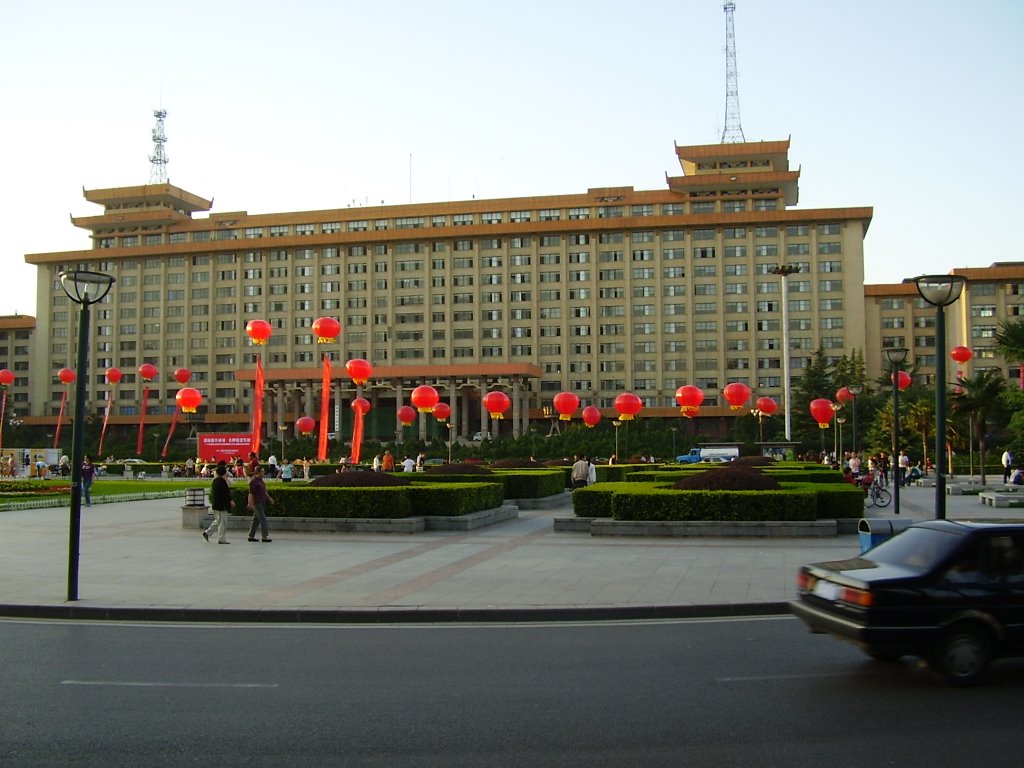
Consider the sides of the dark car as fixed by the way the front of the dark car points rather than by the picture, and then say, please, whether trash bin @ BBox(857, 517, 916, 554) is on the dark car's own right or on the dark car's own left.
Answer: on the dark car's own left

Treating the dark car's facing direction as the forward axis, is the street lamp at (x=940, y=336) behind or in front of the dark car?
in front

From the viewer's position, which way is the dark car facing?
facing away from the viewer and to the right of the viewer

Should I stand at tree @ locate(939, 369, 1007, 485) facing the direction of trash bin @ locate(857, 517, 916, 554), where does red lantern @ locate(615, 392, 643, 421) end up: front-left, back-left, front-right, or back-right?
back-right

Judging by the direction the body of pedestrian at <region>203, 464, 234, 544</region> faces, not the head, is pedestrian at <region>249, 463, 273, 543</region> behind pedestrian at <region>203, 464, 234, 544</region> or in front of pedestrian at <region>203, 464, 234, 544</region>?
in front
